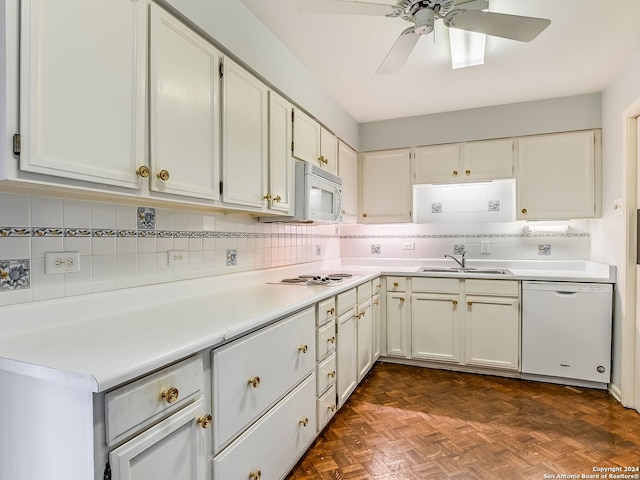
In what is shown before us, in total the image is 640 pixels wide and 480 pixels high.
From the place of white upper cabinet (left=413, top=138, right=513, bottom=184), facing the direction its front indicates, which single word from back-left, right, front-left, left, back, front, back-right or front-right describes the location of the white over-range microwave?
front-right

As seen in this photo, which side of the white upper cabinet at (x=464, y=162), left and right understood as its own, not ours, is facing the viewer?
front

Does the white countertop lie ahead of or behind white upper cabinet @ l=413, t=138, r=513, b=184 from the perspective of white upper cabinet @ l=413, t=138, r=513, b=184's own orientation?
ahead

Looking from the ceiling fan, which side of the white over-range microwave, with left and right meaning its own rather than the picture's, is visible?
front

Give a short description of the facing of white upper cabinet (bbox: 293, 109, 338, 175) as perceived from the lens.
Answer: facing the viewer and to the right of the viewer

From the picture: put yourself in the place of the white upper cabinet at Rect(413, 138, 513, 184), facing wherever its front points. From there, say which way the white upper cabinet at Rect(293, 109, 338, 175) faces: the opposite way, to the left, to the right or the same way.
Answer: to the left

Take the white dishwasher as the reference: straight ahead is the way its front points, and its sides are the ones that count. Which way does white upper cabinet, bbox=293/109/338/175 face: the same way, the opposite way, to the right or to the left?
to the left

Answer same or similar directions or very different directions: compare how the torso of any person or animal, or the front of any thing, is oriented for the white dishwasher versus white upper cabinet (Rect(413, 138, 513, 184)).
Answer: same or similar directions

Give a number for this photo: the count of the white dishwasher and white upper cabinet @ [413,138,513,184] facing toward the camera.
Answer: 2

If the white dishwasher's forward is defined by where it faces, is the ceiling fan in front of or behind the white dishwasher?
in front
